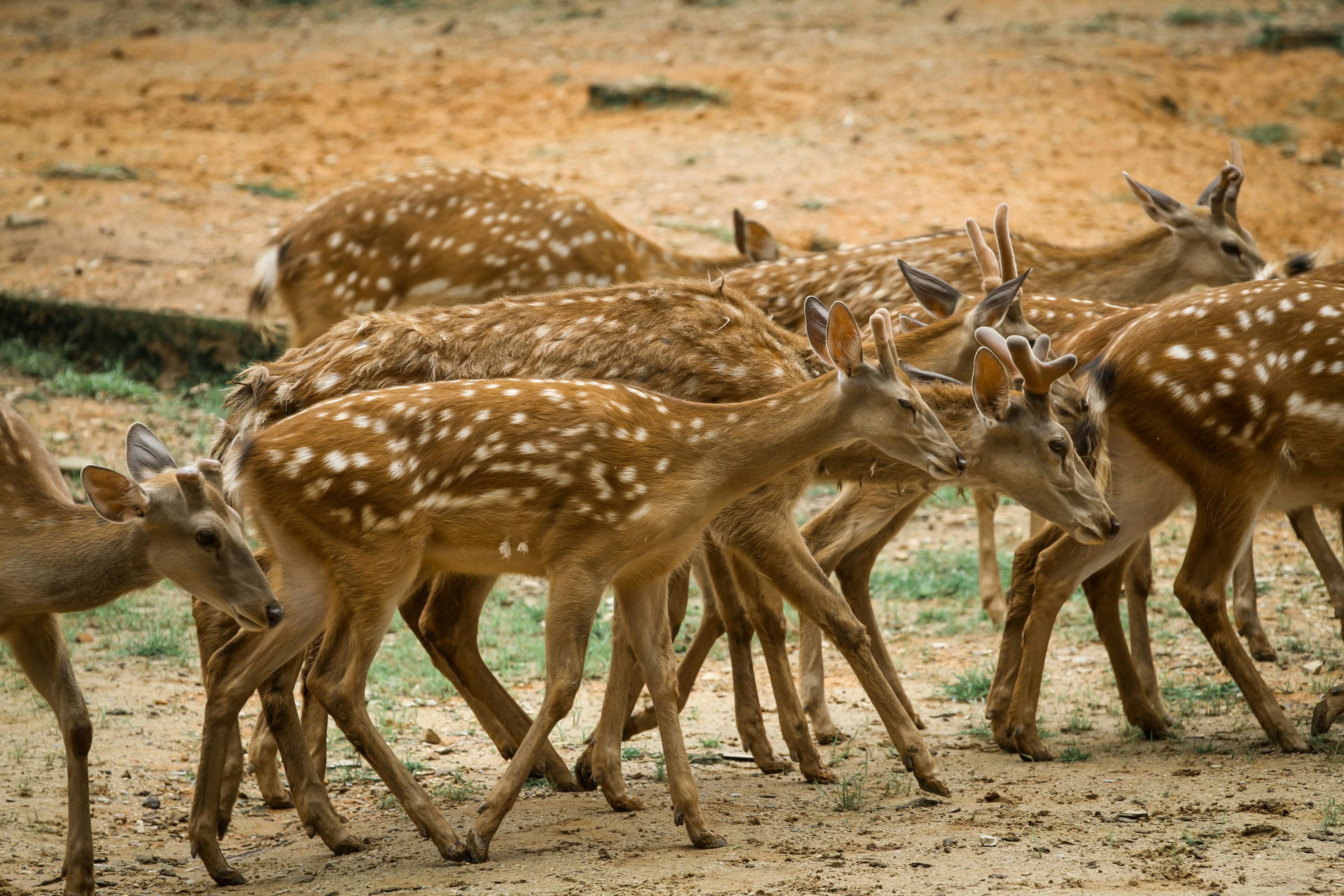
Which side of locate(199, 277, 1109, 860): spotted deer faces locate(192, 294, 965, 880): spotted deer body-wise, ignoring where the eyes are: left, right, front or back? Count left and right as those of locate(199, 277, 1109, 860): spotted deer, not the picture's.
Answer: right

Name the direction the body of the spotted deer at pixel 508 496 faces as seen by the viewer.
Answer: to the viewer's right

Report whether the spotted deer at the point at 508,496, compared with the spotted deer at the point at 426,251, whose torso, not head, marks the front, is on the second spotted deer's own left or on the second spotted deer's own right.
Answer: on the second spotted deer's own right

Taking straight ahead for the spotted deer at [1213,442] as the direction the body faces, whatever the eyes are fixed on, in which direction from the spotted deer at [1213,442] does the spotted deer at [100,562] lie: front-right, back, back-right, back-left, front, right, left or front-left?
back-right

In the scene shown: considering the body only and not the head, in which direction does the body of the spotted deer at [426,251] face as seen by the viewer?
to the viewer's right

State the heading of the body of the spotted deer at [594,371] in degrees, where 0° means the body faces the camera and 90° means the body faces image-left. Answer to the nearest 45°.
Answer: approximately 270°

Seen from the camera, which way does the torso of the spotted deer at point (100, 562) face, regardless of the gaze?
to the viewer's right

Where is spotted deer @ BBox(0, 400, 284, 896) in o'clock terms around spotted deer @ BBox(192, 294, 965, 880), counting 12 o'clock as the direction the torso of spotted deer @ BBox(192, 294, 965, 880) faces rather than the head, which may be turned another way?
spotted deer @ BBox(0, 400, 284, 896) is roughly at 6 o'clock from spotted deer @ BBox(192, 294, 965, 880).

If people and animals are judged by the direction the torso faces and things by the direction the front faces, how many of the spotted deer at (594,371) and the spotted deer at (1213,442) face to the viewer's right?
2
